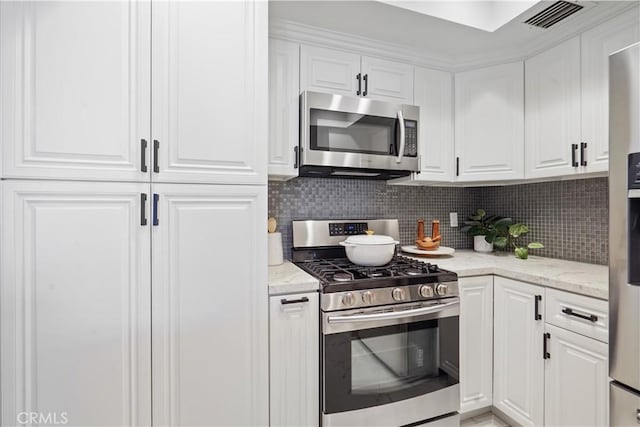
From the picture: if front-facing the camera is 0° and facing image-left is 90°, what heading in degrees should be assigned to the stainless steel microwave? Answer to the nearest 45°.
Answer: approximately 315°

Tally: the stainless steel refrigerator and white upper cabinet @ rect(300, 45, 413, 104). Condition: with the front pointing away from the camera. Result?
0

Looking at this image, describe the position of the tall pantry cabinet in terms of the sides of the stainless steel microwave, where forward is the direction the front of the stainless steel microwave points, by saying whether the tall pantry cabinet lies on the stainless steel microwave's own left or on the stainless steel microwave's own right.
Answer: on the stainless steel microwave's own right

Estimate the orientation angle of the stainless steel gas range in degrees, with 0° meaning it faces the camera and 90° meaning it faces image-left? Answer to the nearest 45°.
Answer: approximately 315°

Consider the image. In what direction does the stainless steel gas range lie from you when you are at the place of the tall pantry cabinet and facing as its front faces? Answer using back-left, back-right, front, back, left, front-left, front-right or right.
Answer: left
